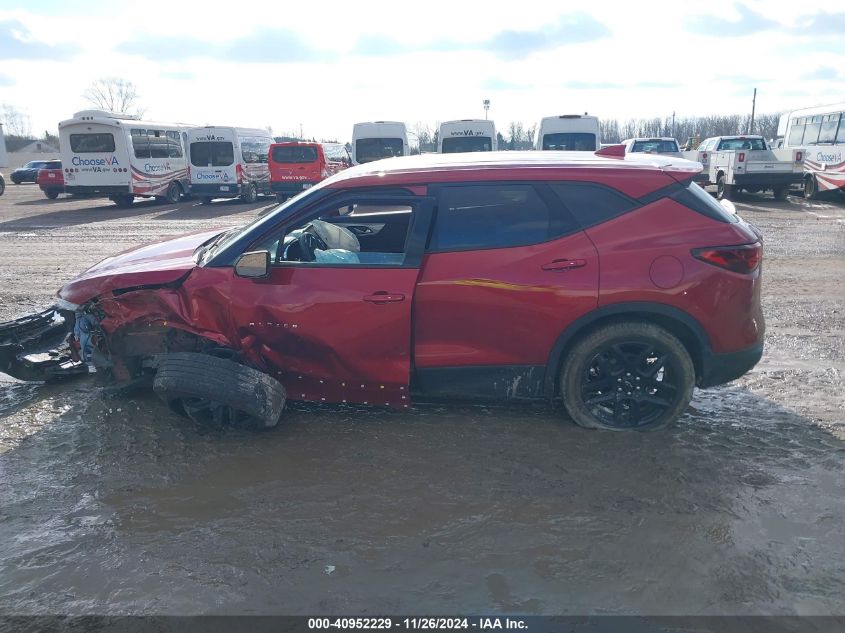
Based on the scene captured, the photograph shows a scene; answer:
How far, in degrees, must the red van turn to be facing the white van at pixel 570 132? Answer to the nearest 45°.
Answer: approximately 90° to its right

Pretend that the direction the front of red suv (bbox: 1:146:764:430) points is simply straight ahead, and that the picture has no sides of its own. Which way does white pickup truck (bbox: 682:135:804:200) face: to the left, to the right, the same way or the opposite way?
to the right

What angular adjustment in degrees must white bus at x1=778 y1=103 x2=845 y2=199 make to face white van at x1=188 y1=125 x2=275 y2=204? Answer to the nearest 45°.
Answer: approximately 45° to its left

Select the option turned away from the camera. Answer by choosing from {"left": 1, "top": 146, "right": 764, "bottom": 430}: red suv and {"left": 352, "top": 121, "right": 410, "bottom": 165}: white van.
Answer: the white van

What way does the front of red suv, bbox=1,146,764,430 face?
to the viewer's left

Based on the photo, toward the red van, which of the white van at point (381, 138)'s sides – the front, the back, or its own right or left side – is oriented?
left

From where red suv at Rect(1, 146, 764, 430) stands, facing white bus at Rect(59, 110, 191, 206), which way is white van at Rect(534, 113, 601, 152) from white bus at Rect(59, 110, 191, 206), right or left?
right

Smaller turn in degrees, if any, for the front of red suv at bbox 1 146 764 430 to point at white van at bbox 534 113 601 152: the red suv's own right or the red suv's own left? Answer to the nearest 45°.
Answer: approximately 90° to the red suv's own right

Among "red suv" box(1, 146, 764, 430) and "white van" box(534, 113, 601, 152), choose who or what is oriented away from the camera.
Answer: the white van

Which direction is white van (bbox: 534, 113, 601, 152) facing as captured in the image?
away from the camera

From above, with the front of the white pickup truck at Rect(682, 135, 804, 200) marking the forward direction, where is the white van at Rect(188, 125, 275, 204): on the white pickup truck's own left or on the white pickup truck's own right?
on the white pickup truck's own left

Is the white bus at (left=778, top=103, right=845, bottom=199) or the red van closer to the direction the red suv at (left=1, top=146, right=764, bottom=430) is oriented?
the red van
